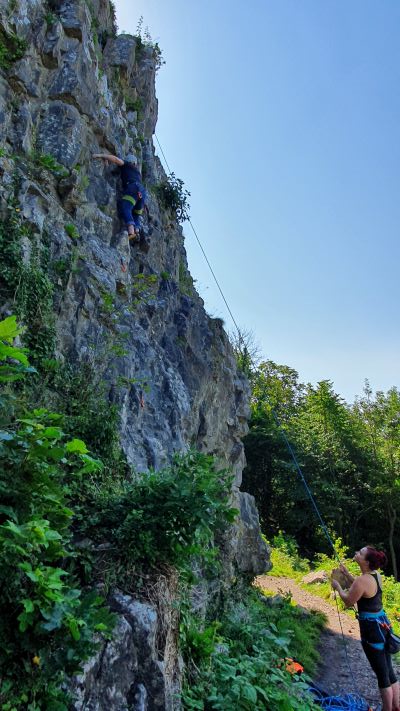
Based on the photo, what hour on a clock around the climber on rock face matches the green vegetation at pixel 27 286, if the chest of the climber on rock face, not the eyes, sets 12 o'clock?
The green vegetation is roughly at 8 o'clock from the climber on rock face.

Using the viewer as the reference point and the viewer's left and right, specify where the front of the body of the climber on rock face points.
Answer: facing away from the viewer and to the left of the viewer

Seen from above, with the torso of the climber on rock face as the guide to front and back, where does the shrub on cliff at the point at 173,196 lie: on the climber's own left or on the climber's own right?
on the climber's own right

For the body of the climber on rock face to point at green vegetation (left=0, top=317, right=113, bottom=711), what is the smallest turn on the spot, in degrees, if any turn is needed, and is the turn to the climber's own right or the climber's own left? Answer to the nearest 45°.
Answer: approximately 135° to the climber's own left
